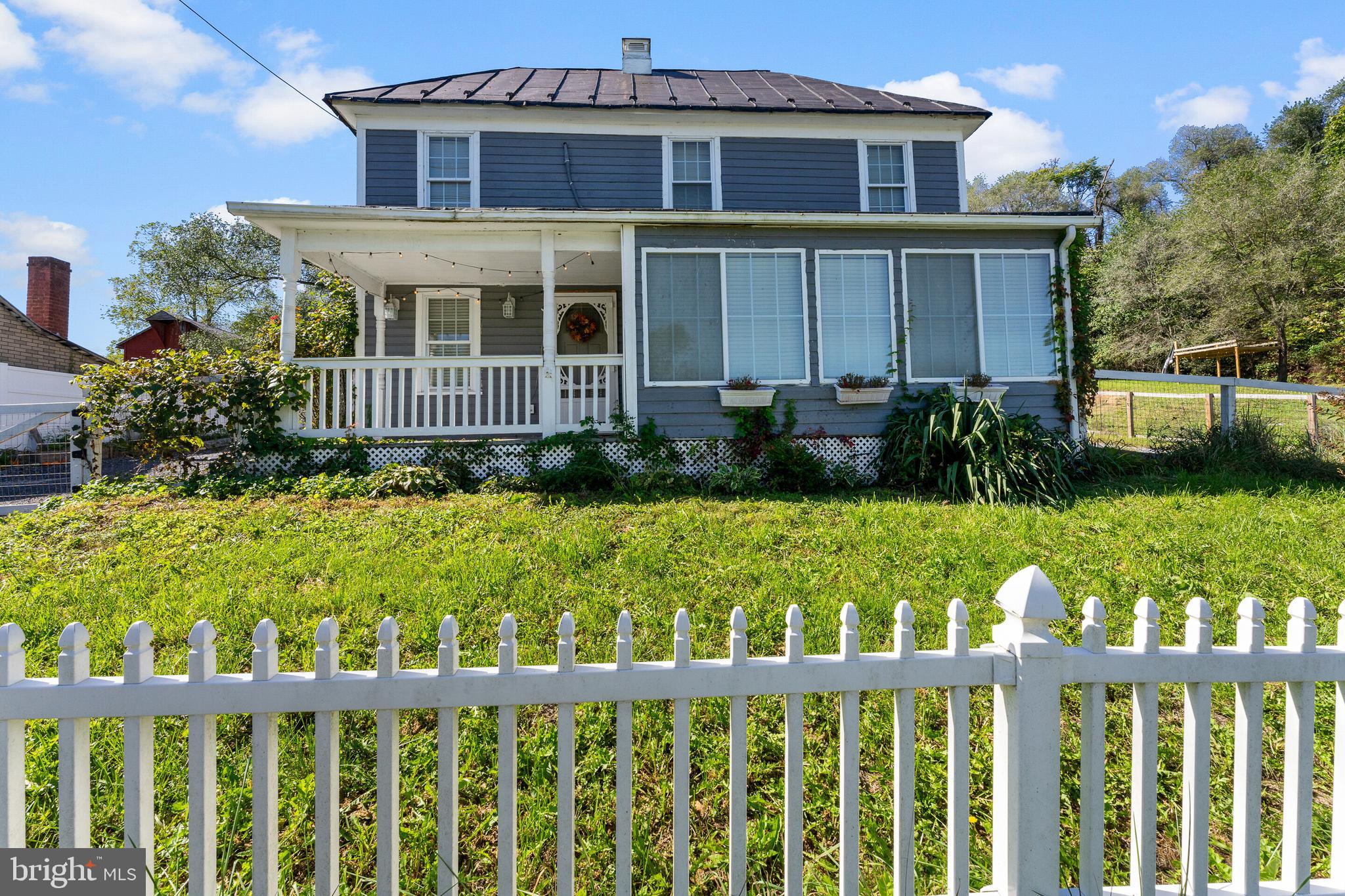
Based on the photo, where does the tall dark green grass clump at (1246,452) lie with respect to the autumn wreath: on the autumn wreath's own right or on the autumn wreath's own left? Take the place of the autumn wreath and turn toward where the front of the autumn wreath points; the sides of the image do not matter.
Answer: on the autumn wreath's own left

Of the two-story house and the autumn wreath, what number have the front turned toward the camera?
2

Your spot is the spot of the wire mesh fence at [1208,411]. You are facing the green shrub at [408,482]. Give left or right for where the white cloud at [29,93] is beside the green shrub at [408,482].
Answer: right

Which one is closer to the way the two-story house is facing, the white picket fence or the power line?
the white picket fence

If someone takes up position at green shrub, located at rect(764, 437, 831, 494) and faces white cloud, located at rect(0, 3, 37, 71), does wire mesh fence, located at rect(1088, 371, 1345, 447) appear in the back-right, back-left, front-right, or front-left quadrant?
back-right

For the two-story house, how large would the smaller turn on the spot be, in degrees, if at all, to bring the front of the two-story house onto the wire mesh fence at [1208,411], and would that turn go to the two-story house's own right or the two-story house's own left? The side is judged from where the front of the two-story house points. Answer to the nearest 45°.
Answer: approximately 90° to the two-story house's own left

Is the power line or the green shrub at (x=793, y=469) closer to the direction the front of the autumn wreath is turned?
the green shrub

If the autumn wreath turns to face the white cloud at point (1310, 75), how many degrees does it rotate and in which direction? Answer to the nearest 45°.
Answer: approximately 135° to its left

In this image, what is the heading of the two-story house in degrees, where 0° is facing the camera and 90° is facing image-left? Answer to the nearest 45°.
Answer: approximately 0°
